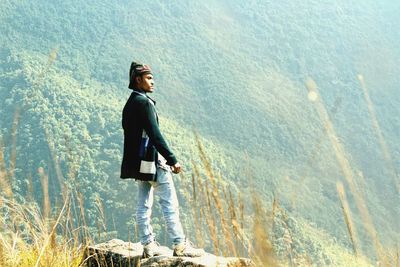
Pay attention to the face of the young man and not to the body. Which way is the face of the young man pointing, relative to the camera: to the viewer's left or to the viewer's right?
to the viewer's right

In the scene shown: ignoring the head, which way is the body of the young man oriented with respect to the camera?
to the viewer's right
